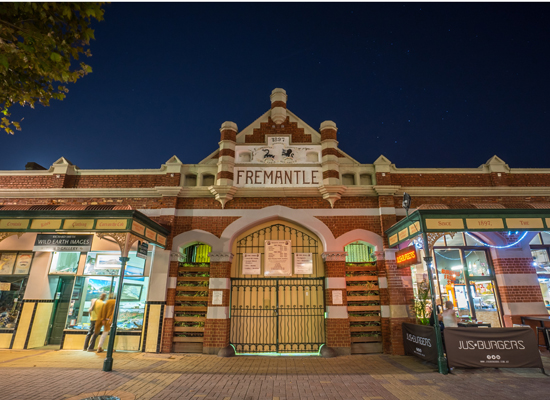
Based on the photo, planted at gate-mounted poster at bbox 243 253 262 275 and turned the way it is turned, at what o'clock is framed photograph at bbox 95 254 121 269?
The framed photograph is roughly at 3 o'clock from the gate-mounted poster.

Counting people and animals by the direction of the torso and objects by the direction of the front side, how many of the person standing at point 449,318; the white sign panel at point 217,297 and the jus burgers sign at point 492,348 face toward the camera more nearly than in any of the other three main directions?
2

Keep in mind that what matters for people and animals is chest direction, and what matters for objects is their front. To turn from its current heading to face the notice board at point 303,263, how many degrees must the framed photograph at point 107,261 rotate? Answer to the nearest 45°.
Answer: approximately 45° to its left

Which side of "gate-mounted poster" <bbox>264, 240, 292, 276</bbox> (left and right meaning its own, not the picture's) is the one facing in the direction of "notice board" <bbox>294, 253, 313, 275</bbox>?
left

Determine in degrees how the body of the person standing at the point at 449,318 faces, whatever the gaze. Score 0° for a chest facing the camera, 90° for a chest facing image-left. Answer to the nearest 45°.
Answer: approximately 180°

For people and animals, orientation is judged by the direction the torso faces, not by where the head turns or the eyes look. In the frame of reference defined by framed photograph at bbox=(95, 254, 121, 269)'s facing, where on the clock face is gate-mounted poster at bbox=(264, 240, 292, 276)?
The gate-mounted poster is roughly at 10 o'clock from the framed photograph.

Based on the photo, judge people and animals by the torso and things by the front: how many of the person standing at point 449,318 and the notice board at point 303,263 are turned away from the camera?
1

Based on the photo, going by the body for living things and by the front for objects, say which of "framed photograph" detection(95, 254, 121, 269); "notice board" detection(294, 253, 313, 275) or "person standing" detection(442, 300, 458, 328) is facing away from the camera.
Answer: the person standing

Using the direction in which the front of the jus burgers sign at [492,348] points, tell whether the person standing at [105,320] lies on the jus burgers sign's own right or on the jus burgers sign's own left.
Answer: on the jus burgers sign's own right

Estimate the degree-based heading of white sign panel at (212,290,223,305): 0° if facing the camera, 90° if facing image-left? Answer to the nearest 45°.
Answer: approximately 0°

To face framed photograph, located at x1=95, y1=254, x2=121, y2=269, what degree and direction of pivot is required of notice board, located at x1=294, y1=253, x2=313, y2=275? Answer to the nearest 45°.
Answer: approximately 90° to its right
